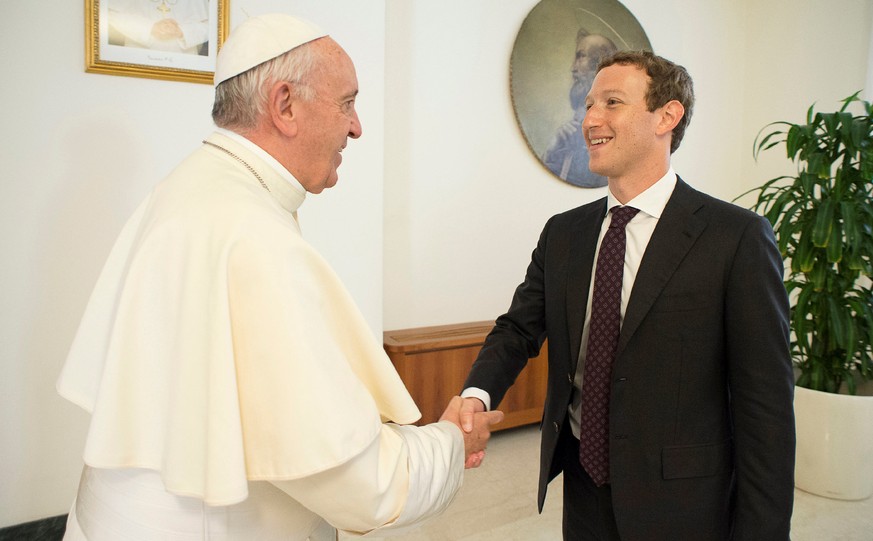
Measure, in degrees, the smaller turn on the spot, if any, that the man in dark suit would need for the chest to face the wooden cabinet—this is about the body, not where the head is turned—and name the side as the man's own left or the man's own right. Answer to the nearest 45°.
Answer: approximately 90° to the man's own right

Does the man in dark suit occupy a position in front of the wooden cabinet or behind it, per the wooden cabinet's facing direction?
in front

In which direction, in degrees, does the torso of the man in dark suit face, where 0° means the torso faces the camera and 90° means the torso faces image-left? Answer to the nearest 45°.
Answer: approximately 45°

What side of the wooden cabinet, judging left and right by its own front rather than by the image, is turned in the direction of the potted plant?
left

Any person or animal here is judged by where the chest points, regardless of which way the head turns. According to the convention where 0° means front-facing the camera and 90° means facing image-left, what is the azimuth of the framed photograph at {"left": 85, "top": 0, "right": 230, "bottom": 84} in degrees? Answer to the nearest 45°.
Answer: approximately 315°

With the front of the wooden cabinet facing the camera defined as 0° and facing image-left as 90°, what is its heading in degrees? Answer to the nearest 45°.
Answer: approximately 0°

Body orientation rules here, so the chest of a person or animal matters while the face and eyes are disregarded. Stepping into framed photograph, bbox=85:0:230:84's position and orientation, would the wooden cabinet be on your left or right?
on your left
